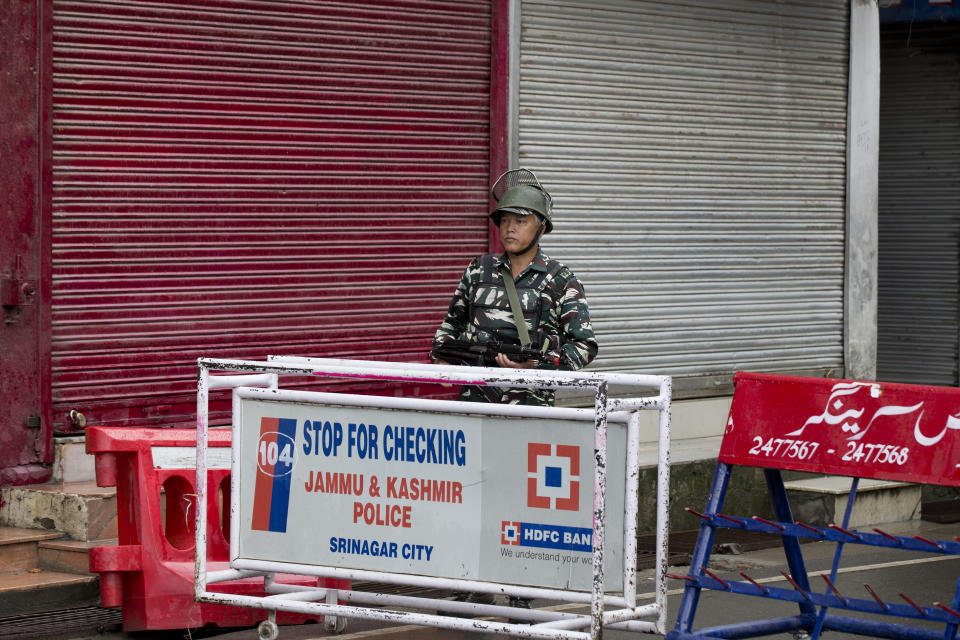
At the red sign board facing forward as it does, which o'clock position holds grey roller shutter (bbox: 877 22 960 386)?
The grey roller shutter is roughly at 6 o'clock from the red sign board.

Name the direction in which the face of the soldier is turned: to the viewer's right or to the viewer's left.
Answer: to the viewer's left

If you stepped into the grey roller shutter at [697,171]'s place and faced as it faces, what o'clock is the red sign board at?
The red sign board is roughly at 12 o'clock from the grey roller shutter.

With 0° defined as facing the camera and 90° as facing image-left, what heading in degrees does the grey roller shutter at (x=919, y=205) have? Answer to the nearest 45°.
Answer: approximately 0°

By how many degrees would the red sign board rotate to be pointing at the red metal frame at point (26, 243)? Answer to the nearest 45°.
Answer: approximately 90° to its right

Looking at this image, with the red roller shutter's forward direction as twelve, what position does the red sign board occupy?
The red sign board is roughly at 11 o'clock from the red roller shutter.

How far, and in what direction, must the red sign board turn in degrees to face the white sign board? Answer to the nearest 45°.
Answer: approximately 90° to its right

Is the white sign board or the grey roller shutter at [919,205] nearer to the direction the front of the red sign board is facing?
the white sign board

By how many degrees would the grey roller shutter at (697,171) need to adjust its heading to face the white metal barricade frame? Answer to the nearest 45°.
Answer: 0° — it already faces it

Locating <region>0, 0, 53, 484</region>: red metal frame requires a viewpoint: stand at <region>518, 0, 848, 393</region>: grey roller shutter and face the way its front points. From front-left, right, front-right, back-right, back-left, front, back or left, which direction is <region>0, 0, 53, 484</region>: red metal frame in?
front-right
